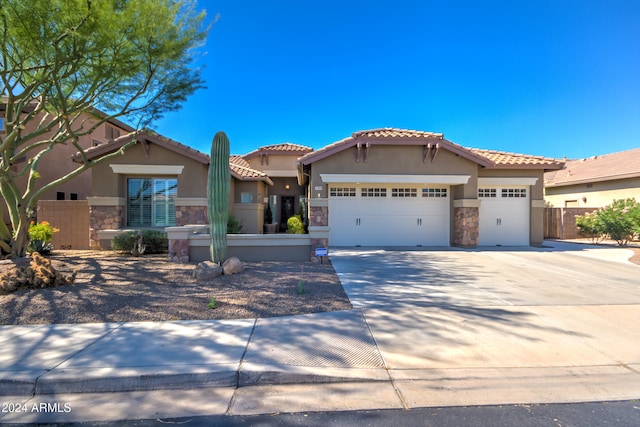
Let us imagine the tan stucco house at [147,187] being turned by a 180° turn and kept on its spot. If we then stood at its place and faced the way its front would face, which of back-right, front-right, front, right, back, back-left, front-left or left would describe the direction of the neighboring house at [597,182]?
right

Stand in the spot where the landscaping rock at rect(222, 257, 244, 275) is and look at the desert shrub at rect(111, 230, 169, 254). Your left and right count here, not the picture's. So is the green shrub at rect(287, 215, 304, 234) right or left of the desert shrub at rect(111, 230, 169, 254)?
right

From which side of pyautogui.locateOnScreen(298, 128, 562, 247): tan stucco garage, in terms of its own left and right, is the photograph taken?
front

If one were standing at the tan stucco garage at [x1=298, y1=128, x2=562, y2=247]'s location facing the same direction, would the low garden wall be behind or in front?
in front

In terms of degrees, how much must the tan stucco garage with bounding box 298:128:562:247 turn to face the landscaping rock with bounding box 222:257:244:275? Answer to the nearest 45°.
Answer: approximately 45° to its right

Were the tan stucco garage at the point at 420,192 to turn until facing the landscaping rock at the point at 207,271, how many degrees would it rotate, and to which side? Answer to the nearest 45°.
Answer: approximately 45° to its right

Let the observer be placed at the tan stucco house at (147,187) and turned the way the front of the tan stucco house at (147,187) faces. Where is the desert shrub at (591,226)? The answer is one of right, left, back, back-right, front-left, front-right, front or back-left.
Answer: left

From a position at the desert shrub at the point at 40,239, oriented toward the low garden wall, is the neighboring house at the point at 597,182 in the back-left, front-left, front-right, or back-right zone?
front-left

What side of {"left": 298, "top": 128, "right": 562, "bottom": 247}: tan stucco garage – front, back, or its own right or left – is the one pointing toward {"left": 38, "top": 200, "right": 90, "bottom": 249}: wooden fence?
right

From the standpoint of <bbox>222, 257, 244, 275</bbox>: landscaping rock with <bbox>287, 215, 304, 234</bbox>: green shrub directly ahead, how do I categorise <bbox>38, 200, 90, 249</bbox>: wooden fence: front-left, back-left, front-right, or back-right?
front-left

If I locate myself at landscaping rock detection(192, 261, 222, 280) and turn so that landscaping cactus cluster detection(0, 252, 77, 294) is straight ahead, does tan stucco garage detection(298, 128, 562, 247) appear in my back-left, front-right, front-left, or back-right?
back-right

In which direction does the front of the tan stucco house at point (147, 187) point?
toward the camera
